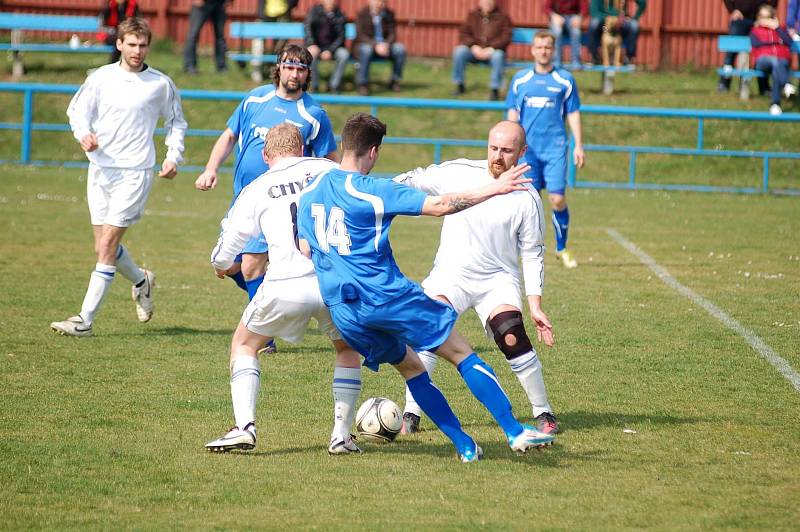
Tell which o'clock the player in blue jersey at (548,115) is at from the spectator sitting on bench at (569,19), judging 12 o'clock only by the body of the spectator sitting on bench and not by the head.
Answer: The player in blue jersey is roughly at 12 o'clock from the spectator sitting on bench.

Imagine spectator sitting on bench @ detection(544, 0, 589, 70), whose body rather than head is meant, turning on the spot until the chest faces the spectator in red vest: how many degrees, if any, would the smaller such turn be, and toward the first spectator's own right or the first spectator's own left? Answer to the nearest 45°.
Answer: approximately 45° to the first spectator's own left

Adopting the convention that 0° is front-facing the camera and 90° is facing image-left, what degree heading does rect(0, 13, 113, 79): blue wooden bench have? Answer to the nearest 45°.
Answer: approximately 0°

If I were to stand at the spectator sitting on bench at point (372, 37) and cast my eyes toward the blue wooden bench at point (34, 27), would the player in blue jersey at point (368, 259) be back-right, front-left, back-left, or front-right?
back-left

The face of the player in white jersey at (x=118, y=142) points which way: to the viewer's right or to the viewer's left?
to the viewer's right

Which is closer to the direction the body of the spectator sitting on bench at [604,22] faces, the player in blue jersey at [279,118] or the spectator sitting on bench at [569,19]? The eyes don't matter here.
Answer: the player in blue jersey

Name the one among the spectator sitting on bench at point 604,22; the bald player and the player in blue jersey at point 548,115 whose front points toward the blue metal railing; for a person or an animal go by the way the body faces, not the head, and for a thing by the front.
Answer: the spectator sitting on bench

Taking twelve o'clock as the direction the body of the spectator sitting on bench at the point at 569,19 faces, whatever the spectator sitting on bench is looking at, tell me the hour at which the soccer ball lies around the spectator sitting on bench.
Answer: The soccer ball is roughly at 12 o'clock from the spectator sitting on bench.
